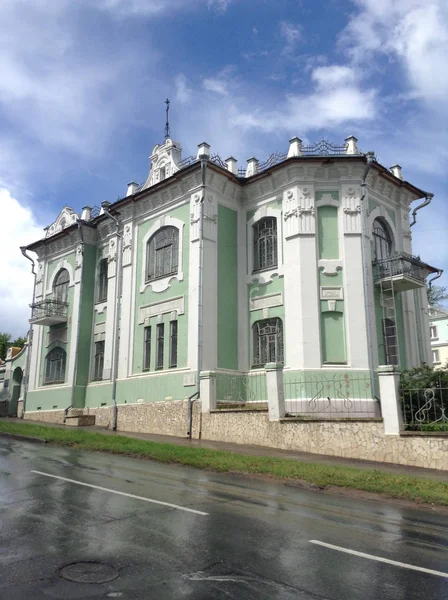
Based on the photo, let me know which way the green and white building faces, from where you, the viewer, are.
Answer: facing the viewer and to the left of the viewer
